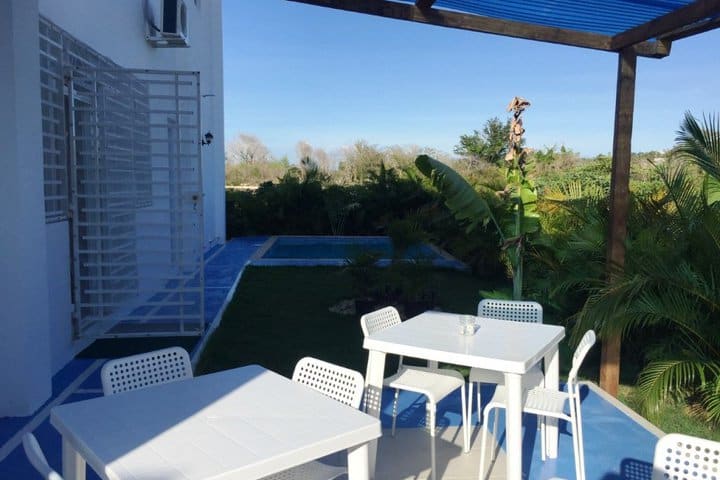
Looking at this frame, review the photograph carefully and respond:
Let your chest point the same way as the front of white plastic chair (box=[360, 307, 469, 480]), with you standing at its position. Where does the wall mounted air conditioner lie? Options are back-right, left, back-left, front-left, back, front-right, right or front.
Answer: back

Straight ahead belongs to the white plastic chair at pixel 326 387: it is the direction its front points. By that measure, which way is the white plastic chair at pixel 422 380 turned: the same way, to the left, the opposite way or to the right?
to the left

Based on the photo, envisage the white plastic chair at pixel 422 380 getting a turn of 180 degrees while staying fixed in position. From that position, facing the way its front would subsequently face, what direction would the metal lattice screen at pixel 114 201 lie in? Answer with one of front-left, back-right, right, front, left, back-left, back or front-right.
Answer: front

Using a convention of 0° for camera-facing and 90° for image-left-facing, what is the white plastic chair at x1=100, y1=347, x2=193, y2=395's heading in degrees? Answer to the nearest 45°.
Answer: approximately 315°

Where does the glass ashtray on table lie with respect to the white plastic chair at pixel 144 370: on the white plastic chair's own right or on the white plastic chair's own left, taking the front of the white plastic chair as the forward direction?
on the white plastic chair's own left

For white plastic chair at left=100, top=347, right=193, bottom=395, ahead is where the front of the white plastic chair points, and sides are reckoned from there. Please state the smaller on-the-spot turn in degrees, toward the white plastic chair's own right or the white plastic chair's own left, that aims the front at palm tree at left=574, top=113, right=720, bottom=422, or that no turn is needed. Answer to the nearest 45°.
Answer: approximately 45° to the white plastic chair's own left

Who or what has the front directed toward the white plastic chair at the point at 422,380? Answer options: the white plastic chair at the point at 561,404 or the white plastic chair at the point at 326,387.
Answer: the white plastic chair at the point at 561,404
